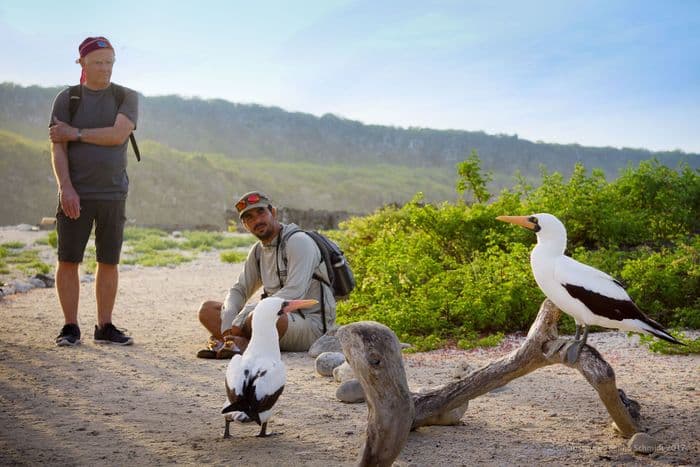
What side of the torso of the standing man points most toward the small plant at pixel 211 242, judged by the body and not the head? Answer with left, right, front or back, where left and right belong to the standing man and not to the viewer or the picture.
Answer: back

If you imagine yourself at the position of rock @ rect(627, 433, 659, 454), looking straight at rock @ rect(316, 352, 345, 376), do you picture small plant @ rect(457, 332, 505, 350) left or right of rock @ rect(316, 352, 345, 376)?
right

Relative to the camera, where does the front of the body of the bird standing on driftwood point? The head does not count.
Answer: to the viewer's left

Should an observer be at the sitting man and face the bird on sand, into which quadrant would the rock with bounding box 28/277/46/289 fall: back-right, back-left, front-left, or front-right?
back-right

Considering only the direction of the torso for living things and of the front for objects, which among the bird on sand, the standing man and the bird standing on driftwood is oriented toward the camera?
the standing man

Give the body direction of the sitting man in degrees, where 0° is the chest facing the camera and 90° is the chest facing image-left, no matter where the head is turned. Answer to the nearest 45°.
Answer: approximately 45°

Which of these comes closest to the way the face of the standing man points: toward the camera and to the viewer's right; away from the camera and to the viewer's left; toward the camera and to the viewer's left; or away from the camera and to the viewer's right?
toward the camera and to the viewer's right

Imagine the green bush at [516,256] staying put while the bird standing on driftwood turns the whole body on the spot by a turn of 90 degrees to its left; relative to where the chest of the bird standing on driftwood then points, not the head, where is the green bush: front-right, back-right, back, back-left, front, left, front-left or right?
back

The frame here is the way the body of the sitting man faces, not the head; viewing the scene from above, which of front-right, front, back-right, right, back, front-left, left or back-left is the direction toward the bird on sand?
front-left

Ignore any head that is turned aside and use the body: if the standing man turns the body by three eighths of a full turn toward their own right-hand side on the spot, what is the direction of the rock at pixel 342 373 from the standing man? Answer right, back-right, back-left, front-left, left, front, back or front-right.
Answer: back

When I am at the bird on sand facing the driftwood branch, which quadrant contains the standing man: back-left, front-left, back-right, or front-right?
back-left

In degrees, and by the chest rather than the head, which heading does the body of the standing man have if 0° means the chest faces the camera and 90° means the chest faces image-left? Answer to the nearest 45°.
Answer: approximately 0°

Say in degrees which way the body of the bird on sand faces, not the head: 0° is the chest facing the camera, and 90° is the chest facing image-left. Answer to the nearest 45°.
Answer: approximately 225°

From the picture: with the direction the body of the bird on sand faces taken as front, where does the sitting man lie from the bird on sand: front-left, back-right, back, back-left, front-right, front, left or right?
front-left

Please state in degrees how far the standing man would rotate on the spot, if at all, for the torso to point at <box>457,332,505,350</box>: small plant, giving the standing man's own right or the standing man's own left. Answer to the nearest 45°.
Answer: approximately 90° to the standing man's own left

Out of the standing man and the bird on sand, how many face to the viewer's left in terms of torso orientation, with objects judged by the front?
0

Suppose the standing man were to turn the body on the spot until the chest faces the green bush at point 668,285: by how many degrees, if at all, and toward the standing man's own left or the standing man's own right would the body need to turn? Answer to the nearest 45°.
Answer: approximately 90° to the standing man's own left
